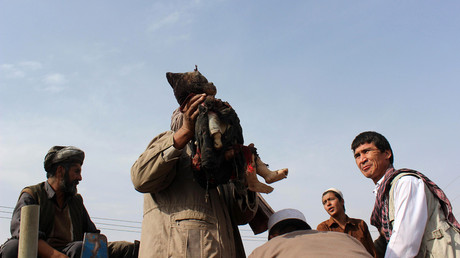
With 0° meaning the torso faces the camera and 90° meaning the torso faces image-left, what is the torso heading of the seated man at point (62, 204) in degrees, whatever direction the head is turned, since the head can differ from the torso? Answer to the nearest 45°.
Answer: approximately 315°

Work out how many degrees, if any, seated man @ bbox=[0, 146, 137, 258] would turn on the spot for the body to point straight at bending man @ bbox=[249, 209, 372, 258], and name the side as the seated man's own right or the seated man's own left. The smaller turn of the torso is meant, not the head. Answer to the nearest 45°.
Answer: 0° — they already face them

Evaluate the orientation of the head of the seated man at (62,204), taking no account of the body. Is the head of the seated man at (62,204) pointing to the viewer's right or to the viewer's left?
to the viewer's right
